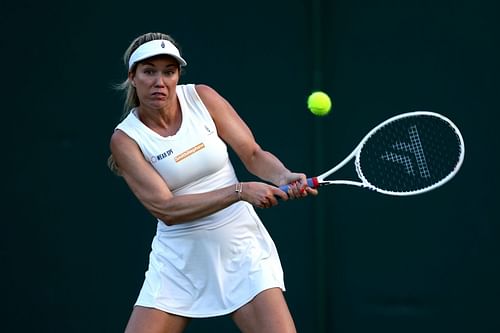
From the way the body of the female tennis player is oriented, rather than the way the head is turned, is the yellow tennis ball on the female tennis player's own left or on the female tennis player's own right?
on the female tennis player's own left

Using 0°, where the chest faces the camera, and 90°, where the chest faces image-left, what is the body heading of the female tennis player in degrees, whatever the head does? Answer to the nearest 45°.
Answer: approximately 0°
